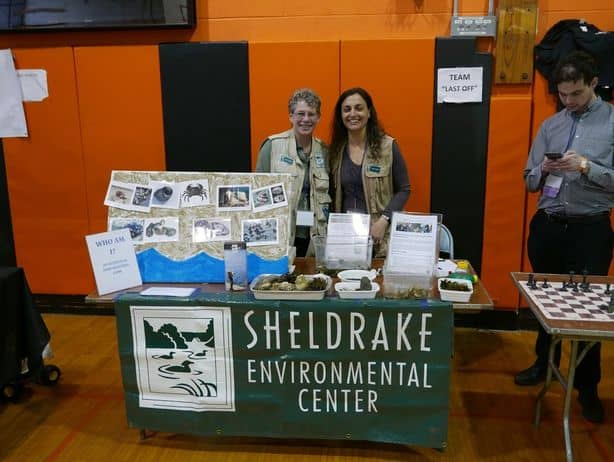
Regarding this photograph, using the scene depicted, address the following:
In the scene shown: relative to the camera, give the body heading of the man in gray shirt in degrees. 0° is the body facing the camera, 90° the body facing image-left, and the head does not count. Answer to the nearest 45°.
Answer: approximately 45°

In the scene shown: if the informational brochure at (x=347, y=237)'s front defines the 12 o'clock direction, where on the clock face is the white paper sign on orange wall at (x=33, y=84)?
The white paper sign on orange wall is roughly at 4 o'clock from the informational brochure.

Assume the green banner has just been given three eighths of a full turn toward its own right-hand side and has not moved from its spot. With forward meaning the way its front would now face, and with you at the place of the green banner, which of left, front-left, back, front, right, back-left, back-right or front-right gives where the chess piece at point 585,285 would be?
back-right

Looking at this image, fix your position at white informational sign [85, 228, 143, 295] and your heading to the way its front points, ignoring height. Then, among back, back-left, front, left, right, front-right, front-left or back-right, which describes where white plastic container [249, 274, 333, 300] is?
front-left

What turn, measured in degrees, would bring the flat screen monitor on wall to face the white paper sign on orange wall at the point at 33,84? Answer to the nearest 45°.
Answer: approximately 135° to its right

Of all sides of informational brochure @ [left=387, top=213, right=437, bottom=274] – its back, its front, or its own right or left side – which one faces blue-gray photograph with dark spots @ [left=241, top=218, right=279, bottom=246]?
right

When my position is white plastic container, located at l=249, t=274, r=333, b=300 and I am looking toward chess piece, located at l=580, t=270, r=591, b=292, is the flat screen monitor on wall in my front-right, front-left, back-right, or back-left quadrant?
back-left

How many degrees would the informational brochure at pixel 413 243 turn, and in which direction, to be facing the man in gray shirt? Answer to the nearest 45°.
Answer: approximately 135° to its left

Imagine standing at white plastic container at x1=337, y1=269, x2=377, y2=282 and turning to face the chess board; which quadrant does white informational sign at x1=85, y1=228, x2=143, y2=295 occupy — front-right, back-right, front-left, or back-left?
back-right

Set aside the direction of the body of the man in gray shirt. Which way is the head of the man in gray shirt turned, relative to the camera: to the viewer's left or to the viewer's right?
to the viewer's left

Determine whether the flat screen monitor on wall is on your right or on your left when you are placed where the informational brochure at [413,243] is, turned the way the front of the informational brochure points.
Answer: on your right
